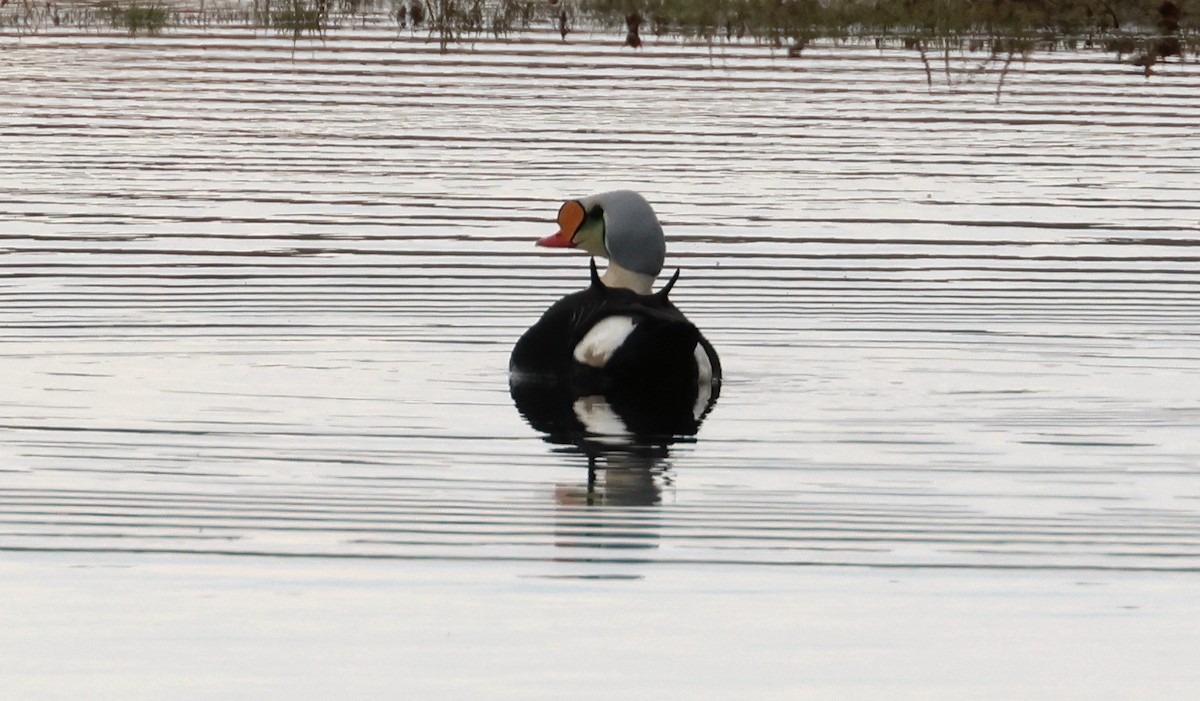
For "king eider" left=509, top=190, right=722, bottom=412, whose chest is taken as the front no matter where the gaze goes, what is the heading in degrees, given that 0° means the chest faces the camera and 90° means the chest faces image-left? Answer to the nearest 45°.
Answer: approximately 135°

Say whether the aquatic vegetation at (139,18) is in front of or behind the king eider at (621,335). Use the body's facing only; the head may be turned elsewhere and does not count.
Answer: in front
